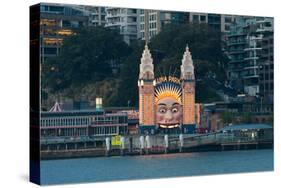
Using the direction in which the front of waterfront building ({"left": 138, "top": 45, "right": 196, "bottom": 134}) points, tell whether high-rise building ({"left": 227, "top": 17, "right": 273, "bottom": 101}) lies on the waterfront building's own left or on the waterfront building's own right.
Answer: on the waterfront building's own left

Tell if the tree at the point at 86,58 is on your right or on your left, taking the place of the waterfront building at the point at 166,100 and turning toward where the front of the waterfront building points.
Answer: on your right

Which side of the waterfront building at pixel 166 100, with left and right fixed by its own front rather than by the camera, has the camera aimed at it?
front
